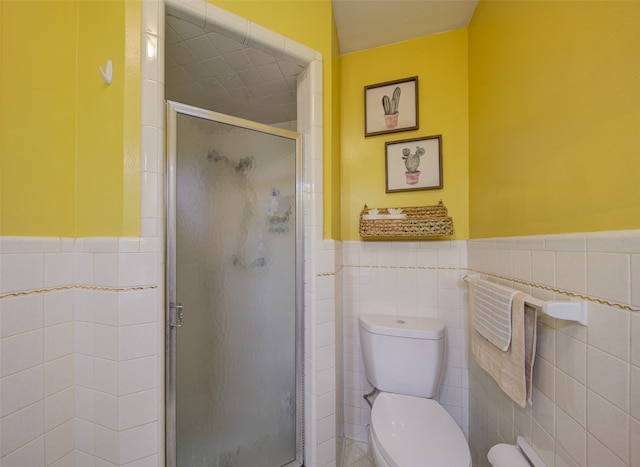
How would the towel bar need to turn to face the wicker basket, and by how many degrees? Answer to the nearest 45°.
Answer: approximately 45° to its right

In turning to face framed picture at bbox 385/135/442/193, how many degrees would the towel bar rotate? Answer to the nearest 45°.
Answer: approximately 45° to its right

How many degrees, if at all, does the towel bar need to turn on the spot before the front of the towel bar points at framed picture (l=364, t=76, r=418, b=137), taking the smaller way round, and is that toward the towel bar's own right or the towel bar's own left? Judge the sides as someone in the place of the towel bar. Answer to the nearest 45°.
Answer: approximately 45° to the towel bar's own right

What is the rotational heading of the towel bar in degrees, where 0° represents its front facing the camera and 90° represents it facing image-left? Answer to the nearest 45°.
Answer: approximately 90°
